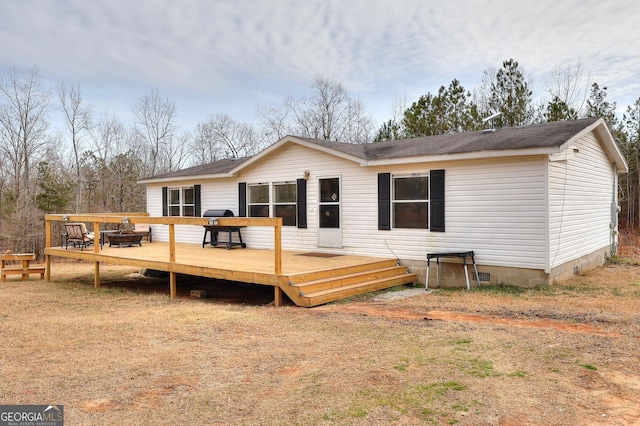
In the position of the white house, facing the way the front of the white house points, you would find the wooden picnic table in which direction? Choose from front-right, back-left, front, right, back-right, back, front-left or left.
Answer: front-right

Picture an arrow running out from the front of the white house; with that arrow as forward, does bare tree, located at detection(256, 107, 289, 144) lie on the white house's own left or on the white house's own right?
on the white house's own right

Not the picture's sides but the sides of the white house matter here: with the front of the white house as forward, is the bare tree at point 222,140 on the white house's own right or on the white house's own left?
on the white house's own right

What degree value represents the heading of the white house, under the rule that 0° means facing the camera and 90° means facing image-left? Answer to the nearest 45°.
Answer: approximately 45°

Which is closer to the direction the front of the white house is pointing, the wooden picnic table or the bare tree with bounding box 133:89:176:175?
the wooden picnic table

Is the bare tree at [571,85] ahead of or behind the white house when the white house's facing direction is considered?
behind

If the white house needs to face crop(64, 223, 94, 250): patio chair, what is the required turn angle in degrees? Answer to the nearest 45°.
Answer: approximately 45° to its right

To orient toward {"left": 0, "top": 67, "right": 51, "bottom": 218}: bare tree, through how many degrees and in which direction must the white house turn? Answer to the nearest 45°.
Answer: approximately 90° to its right

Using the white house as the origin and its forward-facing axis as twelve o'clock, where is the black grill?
The black grill is roughly at 2 o'clock from the white house.

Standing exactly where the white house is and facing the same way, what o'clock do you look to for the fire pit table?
The fire pit table is roughly at 2 o'clock from the white house.

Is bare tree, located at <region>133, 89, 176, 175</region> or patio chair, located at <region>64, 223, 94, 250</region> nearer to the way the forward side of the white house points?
the patio chair

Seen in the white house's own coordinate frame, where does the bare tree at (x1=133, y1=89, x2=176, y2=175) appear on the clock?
The bare tree is roughly at 3 o'clock from the white house.

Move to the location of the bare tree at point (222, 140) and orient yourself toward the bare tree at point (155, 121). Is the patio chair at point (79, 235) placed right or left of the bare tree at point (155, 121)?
left

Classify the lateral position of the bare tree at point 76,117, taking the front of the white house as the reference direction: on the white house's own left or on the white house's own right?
on the white house's own right
